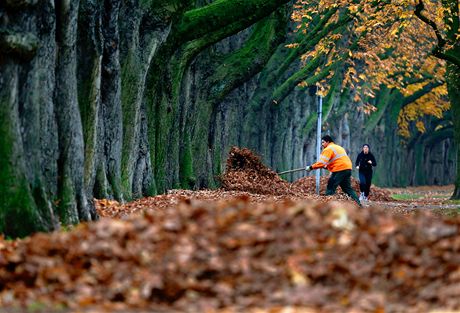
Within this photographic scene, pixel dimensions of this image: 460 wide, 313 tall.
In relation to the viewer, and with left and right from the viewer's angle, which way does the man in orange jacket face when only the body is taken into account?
facing to the left of the viewer
